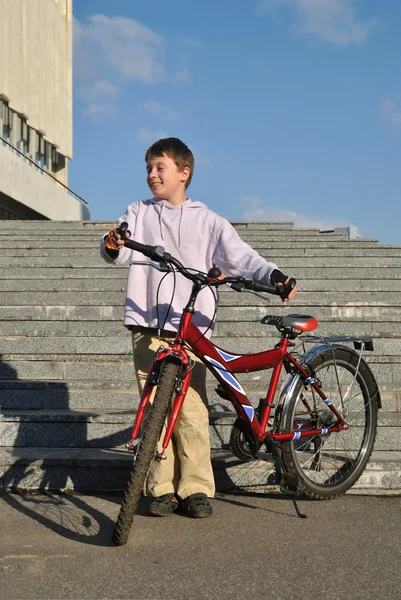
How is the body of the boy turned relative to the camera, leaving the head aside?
toward the camera

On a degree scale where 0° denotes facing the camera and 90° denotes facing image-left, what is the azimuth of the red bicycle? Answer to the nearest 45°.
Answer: approximately 45°

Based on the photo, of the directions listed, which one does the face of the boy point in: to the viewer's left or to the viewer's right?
to the viewer's left
